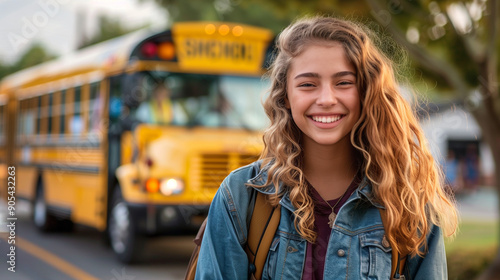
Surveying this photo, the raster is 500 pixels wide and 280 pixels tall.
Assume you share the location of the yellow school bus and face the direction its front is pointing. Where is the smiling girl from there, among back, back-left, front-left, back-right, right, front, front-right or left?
front-right

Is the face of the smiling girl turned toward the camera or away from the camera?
toward the camera

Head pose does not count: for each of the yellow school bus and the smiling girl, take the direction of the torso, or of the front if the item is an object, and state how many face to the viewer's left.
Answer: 0

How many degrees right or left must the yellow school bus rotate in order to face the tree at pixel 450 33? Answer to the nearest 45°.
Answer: approximately 45° to its left

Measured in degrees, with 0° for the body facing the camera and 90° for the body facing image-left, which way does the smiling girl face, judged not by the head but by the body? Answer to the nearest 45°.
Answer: approximately 0°

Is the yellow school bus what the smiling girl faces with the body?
no

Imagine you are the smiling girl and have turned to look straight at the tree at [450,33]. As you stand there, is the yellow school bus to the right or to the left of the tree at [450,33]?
left

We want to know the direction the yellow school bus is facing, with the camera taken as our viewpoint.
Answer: facing the viewer and to the right of the viewer

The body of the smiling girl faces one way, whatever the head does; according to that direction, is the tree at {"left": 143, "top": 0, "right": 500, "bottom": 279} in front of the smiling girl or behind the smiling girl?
behind
